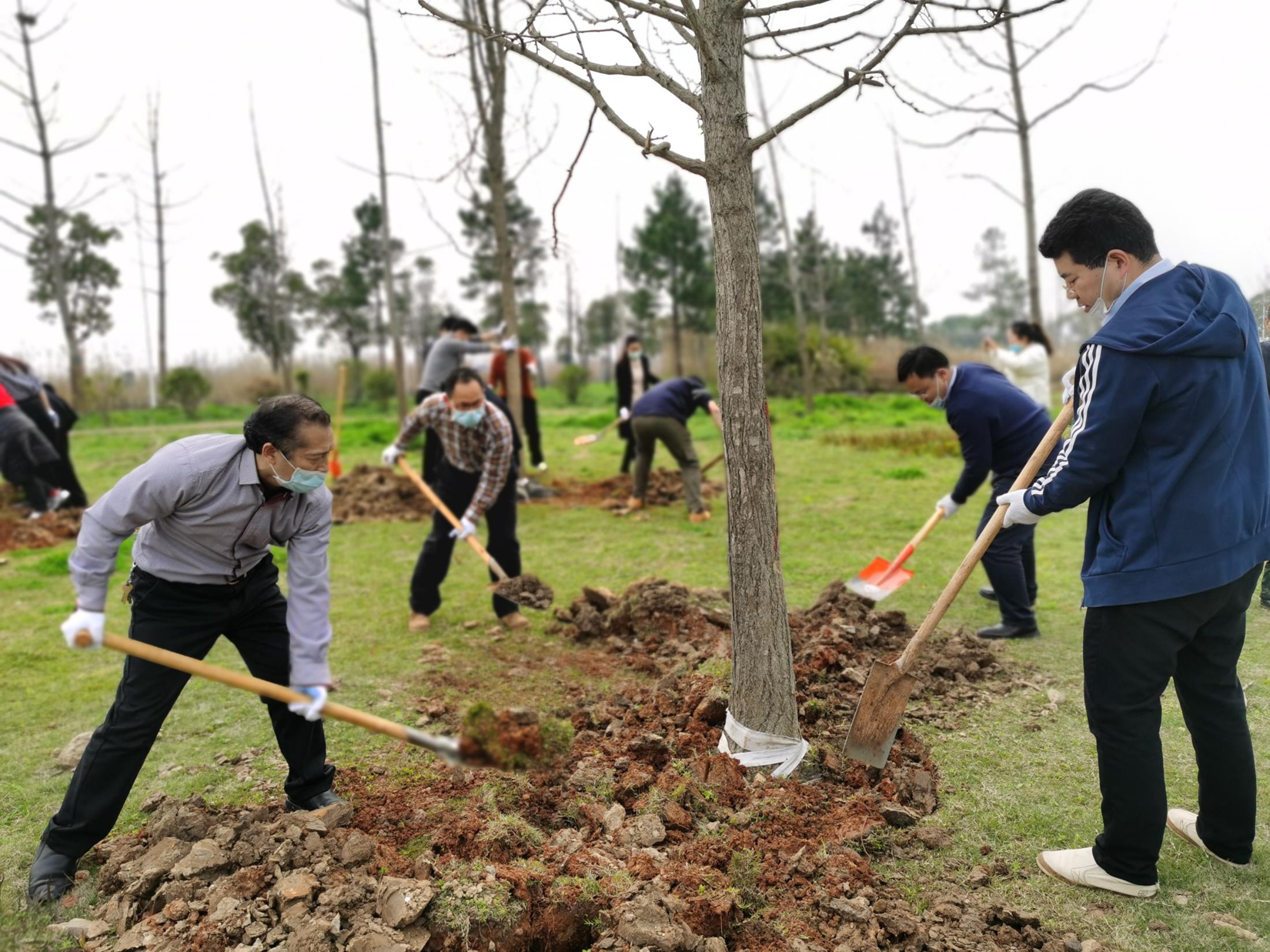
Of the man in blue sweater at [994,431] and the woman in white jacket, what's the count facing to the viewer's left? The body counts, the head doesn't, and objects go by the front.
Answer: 2

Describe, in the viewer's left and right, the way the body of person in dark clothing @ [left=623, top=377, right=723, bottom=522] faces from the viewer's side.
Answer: facing away from the viewer and to the right of the viewer

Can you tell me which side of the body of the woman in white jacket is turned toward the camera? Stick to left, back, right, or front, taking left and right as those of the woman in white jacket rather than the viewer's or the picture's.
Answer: left

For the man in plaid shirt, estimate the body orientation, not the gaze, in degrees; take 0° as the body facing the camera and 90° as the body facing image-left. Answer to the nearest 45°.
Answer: approximately 0°

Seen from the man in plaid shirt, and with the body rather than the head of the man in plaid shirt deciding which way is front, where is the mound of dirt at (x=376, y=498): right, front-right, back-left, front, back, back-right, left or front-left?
back

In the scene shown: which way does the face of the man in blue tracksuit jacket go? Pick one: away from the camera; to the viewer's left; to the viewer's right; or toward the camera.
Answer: to the viewer's left

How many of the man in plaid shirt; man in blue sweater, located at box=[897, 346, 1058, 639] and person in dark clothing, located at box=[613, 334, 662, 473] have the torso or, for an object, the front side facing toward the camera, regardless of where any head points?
2

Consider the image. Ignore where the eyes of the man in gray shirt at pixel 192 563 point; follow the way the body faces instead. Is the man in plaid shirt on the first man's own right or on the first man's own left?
on the first man's own left
